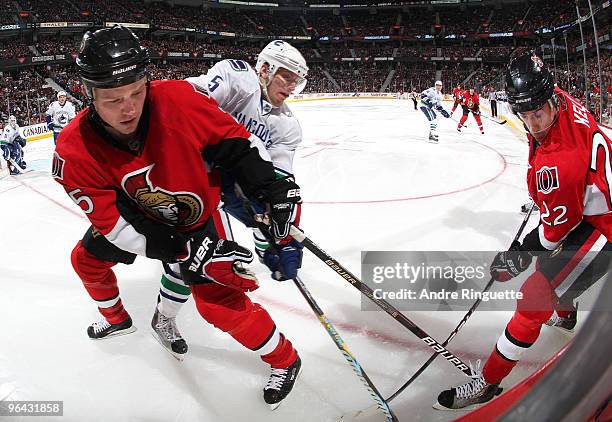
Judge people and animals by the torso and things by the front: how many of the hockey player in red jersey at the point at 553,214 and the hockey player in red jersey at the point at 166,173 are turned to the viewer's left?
1

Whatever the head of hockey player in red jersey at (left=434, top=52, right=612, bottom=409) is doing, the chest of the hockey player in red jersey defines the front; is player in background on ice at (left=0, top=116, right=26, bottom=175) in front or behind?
in front

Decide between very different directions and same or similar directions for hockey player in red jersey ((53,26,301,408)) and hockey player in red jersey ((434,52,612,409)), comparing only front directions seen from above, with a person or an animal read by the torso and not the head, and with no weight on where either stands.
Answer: very different directions

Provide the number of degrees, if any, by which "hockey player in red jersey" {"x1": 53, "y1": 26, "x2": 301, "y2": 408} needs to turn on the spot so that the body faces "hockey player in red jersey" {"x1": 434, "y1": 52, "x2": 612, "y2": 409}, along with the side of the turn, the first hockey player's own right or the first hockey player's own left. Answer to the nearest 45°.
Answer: approximately 45° to the first hockey player's own left

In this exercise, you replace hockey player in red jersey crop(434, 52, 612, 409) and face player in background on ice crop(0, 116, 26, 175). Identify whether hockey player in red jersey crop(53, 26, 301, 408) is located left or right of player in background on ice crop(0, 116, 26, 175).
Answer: left

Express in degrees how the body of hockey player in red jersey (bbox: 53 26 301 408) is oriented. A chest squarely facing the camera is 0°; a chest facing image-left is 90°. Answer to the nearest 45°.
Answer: approximately 315°

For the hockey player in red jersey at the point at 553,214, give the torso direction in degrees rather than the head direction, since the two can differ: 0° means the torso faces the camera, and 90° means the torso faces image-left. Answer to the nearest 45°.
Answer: approximately 90°

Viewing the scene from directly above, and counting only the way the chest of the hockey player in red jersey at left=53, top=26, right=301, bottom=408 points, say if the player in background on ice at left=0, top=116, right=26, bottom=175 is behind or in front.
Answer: behind
